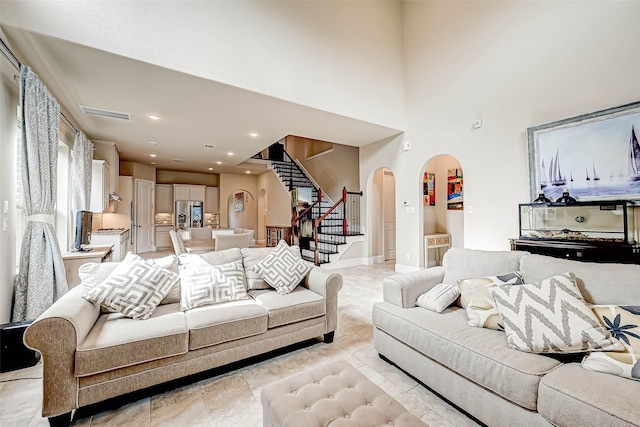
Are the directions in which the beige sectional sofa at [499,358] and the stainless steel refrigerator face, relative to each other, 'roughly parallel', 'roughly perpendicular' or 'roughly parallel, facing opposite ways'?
roughly perpendicular

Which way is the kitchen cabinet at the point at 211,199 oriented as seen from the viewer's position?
toward the camera

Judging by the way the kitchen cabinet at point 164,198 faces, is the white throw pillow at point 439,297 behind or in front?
in front

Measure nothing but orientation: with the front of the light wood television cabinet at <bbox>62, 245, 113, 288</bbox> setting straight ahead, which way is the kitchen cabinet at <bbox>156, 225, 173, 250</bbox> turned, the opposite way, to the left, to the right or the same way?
to the right

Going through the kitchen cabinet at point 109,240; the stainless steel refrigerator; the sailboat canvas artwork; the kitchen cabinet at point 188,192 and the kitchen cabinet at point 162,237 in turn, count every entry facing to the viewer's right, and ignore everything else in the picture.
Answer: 1

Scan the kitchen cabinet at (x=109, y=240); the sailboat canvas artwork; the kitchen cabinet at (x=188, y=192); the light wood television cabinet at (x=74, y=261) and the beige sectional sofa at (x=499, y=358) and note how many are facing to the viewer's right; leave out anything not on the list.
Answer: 2

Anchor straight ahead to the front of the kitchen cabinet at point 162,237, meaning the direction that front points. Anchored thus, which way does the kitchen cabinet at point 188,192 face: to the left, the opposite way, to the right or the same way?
the same way

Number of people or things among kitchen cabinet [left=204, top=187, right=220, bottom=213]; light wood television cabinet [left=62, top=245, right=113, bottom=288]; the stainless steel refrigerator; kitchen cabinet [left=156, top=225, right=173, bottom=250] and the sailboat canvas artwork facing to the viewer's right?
1

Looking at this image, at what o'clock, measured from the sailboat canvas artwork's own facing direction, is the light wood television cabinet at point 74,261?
The light wood television cabinet is roughly at 12 o'clock from the sailboat canvas artwork.

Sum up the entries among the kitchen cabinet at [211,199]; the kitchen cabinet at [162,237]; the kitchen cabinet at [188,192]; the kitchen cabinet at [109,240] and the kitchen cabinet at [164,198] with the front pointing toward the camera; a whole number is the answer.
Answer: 4

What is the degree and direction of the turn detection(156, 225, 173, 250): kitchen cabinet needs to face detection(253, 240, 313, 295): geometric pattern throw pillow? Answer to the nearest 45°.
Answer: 0° — it already faces it

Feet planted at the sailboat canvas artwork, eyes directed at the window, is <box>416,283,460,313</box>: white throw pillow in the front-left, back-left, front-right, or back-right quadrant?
front-left

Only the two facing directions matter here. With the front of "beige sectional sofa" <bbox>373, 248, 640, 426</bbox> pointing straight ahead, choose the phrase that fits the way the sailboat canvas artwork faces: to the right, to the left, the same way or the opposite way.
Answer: the same way

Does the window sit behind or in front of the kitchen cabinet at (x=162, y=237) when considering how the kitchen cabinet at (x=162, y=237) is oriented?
in front

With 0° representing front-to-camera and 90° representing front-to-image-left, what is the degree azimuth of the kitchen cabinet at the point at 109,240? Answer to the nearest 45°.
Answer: approximately 270°

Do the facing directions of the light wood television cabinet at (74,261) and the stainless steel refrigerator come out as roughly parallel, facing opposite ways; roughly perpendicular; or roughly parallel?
roughly perpendicular

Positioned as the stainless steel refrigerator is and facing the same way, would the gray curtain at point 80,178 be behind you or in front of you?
in front

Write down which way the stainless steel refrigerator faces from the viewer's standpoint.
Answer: facing the viewer

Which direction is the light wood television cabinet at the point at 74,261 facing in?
to the viewer's right

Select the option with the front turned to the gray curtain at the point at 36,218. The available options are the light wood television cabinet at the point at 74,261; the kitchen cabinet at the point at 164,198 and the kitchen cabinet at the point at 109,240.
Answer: the kitchen cabinet at the point at 164,198

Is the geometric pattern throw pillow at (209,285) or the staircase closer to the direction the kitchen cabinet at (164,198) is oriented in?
the geometric pattern throw pillow
